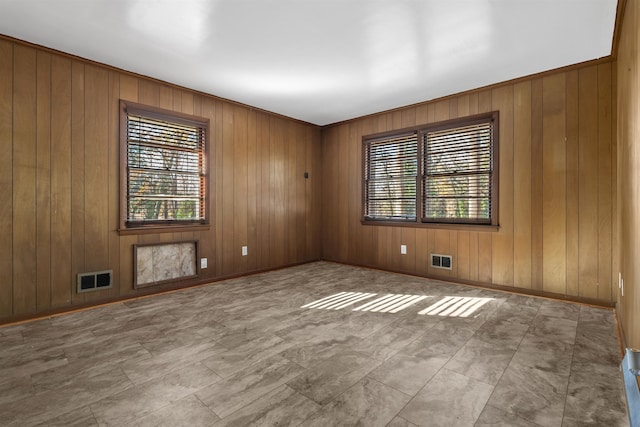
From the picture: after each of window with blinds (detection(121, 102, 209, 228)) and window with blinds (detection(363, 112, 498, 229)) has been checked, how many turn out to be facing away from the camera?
0

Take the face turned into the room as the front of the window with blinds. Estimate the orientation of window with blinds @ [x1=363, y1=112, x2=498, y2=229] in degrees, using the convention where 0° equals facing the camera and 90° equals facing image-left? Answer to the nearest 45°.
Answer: approximately 45°

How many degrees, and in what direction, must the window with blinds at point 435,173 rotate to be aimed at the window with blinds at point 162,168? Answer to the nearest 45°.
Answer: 0° — it already faces it

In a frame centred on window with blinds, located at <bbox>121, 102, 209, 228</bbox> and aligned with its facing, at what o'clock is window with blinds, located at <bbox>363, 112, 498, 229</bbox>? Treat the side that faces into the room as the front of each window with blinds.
window with blinds, located at <bbox>363, 112, 498, 229</bbox> is roughly at 11 o'clock from window with blinds, located at <bbox>121, 102, 209, 228</bbox>.
